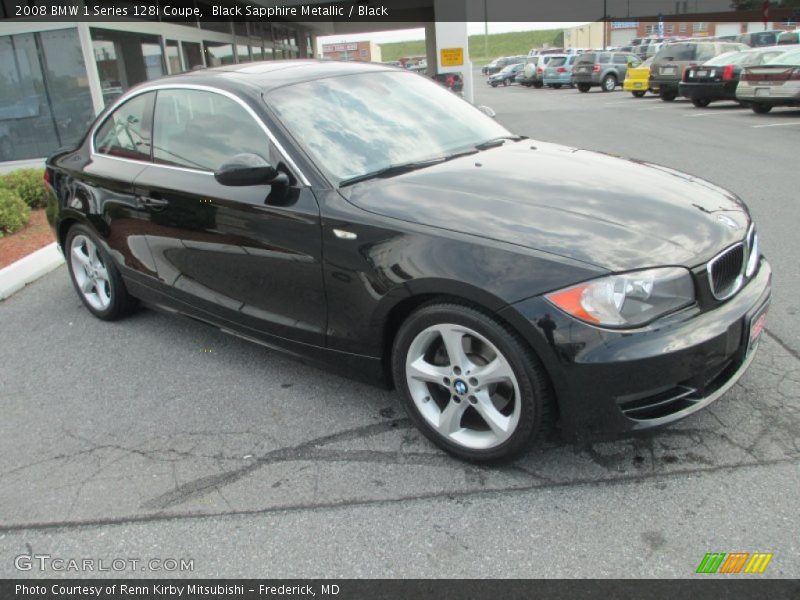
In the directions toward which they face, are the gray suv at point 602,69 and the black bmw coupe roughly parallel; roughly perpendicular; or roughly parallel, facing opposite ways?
roughly perpendicular

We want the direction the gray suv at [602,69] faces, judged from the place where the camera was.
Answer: facing away from the viewer and to the right of the viewer

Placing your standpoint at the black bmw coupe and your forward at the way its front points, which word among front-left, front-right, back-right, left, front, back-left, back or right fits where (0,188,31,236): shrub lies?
back

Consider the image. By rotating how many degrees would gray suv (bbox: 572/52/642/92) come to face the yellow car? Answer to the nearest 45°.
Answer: approximately 135° to its right

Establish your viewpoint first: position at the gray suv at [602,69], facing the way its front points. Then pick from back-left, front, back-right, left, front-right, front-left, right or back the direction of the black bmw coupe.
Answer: back-right

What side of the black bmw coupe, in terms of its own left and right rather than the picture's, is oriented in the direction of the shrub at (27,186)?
back

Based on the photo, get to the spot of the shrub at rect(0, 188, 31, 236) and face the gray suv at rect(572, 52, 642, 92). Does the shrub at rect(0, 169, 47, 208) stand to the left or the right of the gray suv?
left

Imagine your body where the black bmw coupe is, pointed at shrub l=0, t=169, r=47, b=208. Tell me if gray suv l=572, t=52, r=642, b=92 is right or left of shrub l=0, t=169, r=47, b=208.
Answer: right

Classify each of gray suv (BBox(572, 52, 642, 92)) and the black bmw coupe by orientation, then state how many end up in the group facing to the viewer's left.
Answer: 0

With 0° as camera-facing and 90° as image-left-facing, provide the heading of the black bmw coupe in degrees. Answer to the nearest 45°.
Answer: approximately 315°

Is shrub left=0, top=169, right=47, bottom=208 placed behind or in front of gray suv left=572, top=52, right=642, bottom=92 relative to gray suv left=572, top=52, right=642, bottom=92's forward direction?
behind
